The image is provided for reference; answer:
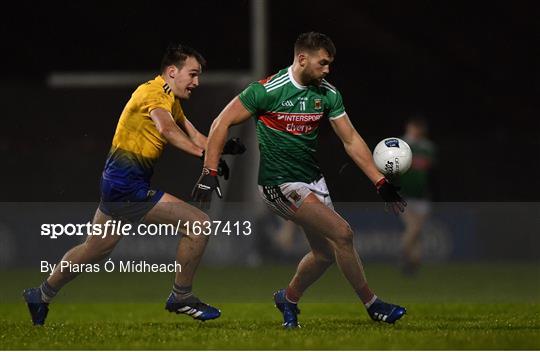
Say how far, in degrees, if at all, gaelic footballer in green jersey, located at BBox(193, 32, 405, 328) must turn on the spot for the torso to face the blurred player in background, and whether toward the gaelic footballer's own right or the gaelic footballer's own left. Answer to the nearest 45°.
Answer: approximately 135° to the gaelic footballer's own left

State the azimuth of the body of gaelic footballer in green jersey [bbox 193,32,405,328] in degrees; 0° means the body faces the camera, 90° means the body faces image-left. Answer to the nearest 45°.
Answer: approximately 315°
